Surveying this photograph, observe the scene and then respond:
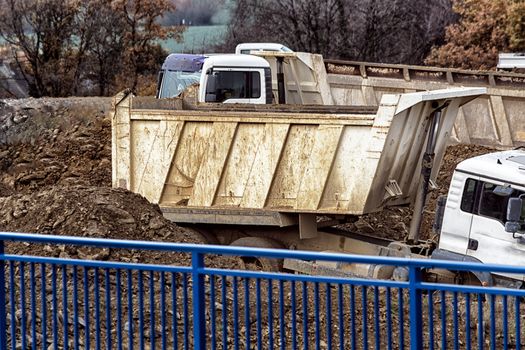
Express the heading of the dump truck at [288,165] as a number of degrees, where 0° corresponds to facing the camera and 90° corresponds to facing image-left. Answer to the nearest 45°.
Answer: approximately 315°

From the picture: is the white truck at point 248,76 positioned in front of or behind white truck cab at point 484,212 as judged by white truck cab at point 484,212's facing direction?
behind

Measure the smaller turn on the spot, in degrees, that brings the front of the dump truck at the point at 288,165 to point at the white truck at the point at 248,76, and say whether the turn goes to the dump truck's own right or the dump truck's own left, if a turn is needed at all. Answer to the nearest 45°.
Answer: approximately 135° to the dump truck's own left

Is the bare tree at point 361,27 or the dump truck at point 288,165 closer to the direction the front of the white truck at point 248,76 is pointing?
the dump truck

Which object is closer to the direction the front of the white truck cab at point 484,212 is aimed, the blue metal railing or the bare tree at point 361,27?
the blue metal railing

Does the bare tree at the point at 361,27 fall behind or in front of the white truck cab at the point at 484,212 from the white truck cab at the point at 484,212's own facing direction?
behind

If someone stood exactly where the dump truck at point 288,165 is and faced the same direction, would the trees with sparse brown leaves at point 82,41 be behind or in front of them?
behind

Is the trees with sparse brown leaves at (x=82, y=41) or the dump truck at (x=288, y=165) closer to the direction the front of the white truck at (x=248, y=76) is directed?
the dump truck

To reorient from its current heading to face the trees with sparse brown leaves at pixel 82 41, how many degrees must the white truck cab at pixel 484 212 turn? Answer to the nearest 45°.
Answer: approximately 180°

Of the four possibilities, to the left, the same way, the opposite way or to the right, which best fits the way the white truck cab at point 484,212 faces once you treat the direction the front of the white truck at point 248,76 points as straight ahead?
to the left
